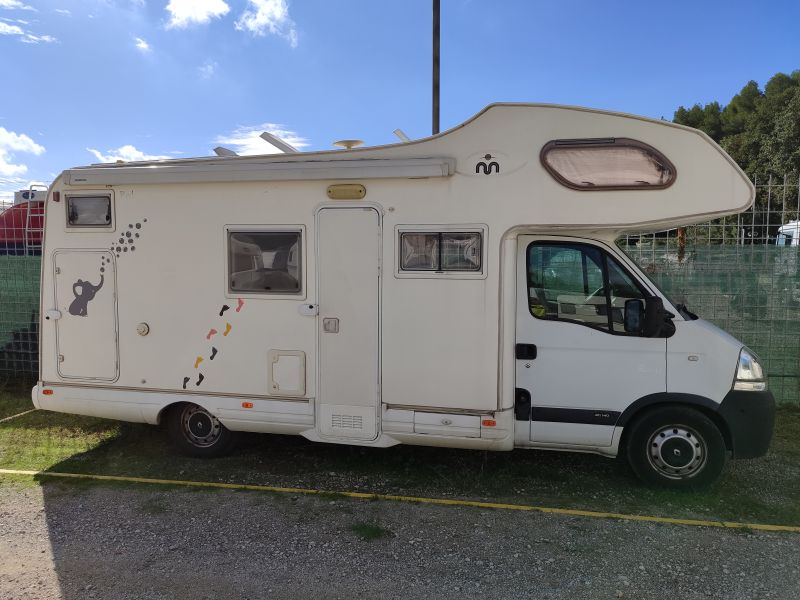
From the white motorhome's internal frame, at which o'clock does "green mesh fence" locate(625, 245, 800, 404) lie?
The green mesh fence is roughly at 11 o'clock from the white motorhome.

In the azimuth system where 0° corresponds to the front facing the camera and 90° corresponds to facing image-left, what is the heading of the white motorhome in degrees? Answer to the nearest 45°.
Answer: approximately 270°

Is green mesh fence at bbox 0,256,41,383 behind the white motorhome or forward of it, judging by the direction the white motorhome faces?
behind

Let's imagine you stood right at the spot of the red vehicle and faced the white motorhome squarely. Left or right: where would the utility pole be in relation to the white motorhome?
left

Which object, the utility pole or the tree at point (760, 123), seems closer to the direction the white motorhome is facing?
the tree

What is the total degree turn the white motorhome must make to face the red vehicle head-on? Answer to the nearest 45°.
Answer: approximately 135° to its left

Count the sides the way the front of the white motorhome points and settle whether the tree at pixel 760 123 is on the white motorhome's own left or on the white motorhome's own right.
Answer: on the white motorhome's own left

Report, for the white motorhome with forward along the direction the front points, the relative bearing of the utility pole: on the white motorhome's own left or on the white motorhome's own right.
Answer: on the white motorhome's own left
